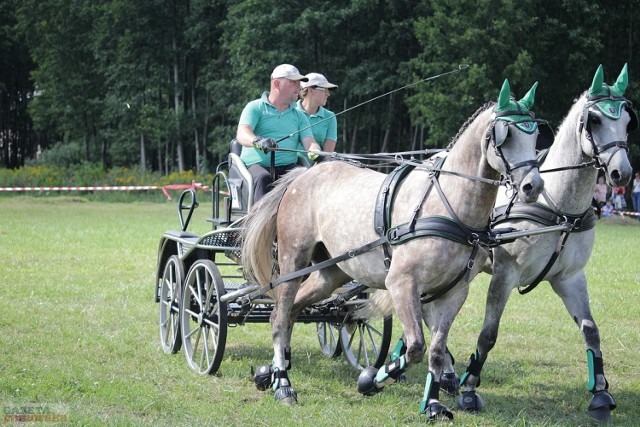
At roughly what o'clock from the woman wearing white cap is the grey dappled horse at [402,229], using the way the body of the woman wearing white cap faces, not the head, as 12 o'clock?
The grey dappled horse is roughly at 1 o'clock from the woman wearing white cap.

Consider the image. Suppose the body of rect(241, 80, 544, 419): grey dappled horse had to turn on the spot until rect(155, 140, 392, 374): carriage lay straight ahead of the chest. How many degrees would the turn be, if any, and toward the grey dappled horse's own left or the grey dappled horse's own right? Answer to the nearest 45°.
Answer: approximately 180°

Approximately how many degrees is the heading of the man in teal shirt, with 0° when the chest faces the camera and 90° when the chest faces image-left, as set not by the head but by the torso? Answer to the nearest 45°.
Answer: approximately 315°

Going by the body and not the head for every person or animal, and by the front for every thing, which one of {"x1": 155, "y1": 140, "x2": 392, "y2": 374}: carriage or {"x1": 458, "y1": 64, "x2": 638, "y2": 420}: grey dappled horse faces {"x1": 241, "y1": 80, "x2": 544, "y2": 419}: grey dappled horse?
the carriage

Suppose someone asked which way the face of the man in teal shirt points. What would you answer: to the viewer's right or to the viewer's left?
to the viewer's right

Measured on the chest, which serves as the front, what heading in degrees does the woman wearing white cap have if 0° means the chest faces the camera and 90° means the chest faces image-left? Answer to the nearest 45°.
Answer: approximately 315°

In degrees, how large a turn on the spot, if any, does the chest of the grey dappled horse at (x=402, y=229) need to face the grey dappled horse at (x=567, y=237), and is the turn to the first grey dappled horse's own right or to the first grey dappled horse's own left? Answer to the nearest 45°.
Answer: approximately 90° to the first grey dappled horse's own left

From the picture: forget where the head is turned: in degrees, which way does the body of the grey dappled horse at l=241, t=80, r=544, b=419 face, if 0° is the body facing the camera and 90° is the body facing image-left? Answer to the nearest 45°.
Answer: approximately 315°

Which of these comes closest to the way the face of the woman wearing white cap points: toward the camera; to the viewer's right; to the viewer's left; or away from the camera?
to the viewer's right

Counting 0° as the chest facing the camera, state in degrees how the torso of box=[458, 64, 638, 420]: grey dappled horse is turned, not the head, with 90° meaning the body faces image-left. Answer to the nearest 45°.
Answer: approximately 315°
